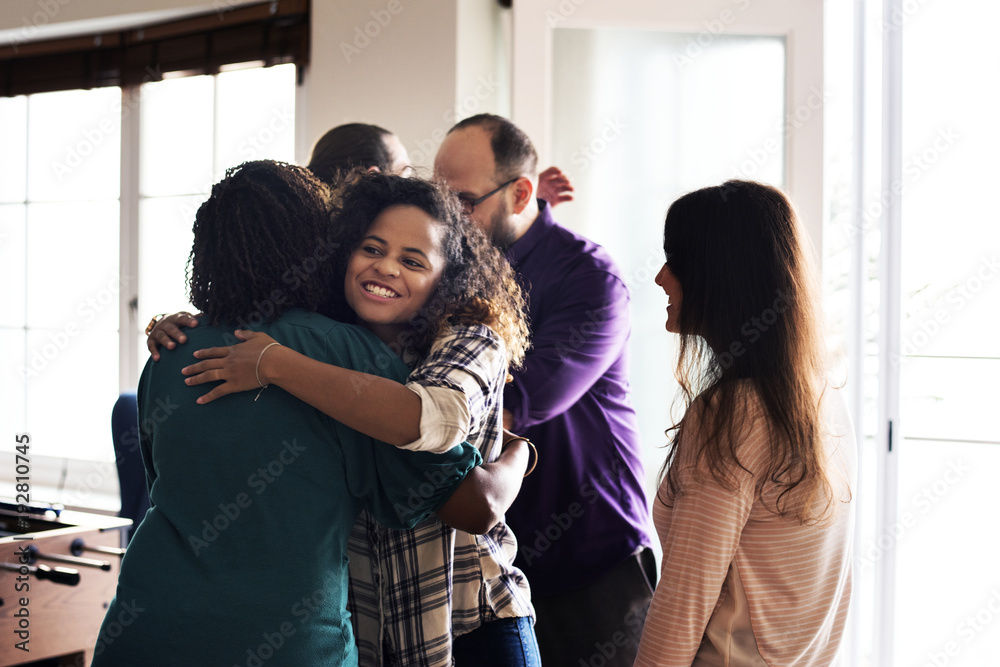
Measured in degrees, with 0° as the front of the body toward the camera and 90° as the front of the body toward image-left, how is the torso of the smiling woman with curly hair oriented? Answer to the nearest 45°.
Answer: approximately 45°

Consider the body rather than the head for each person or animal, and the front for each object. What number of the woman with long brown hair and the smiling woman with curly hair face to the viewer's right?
0

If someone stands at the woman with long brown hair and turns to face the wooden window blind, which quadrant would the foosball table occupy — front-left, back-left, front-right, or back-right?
front-left

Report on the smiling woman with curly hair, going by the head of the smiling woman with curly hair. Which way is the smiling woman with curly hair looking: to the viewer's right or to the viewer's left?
to the viewer's left

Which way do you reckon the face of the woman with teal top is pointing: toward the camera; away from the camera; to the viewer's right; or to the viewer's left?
away from the camera

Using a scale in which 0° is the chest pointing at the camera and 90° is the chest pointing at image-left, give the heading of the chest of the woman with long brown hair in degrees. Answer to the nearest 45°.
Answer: approximately 135°

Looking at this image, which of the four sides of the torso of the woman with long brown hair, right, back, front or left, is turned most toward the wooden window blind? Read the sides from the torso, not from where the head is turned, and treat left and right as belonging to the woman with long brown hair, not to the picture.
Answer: front

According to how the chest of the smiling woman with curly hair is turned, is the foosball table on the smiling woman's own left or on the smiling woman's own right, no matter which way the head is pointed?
on the smiling woman's own right

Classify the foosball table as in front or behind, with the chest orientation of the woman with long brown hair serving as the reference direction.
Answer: in front

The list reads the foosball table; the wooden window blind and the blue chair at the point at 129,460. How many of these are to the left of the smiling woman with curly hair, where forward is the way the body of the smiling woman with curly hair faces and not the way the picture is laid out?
0

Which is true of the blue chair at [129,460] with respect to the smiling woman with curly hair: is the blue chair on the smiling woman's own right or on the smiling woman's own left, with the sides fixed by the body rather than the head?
on the smiling woman's own right

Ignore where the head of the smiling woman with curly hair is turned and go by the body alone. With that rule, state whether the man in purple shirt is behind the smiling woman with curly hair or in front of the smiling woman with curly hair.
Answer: behind
